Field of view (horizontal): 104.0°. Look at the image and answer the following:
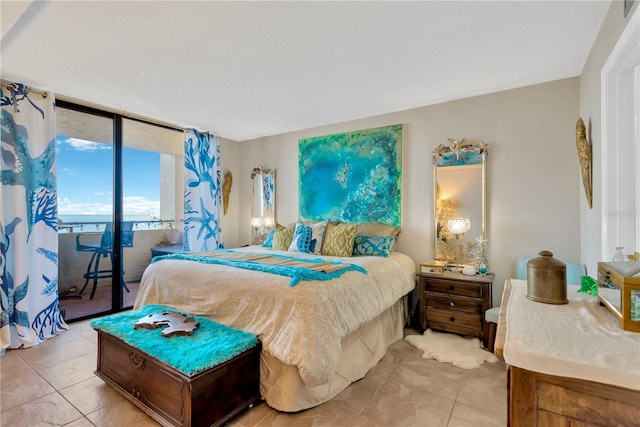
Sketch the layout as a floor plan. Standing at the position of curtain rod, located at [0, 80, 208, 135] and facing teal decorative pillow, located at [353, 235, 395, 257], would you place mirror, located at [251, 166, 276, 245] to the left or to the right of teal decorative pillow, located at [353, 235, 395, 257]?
left

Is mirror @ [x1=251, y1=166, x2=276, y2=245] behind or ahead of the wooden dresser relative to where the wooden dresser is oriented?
ahead

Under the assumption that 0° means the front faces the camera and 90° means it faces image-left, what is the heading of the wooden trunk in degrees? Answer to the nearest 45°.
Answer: approximately 45°

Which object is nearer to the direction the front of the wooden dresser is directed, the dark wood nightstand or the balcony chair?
the balcony chair

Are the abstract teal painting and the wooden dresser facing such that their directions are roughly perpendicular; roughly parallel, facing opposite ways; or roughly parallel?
roughly perpendicular

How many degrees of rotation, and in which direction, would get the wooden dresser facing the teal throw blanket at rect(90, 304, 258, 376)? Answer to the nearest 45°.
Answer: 0° — it already faces it

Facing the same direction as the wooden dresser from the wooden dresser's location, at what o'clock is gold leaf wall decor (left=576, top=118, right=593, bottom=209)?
The gold leaf wall decor is roughly at 3 o'clock from the wooden dresser.

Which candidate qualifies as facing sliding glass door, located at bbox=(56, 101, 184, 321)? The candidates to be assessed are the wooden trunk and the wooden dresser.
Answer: the wooden dresser

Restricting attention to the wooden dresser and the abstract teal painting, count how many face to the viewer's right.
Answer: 0

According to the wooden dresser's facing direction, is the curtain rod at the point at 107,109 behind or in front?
in front

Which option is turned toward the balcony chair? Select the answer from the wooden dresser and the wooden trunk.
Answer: the wooden dresser

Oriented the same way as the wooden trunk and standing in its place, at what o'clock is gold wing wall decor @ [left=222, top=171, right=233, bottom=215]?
The gold wing wall decor is roughly at 5 o'clock from the wooden trunk.

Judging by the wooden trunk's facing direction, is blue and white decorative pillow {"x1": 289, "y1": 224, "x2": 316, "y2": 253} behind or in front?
behind

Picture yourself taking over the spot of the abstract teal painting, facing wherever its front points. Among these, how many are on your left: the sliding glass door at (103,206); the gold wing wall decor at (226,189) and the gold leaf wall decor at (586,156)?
1

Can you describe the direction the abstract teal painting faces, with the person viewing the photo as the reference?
facing the viewer and to the left of the viewer

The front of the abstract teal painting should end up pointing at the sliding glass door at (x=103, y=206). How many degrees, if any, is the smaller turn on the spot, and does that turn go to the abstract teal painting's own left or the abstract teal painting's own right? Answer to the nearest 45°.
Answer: approximately 45° to the abstract teal painting's own right

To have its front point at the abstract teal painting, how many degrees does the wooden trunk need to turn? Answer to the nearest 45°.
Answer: approximately 180°

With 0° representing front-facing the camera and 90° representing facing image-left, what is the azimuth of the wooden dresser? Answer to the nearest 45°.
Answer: approximately 90°
